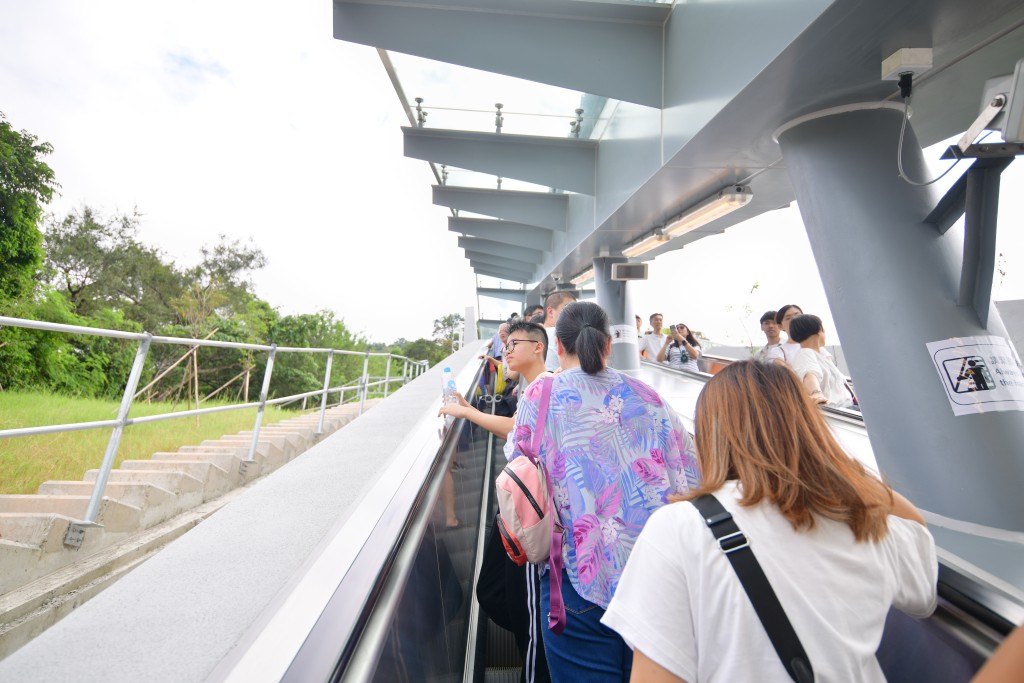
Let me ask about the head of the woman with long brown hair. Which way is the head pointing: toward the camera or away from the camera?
away from the camera

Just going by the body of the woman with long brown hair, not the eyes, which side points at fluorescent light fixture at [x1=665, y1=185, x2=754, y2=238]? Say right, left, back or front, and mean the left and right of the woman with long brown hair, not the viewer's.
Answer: front

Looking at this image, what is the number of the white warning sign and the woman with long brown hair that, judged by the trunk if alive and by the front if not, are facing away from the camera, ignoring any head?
1

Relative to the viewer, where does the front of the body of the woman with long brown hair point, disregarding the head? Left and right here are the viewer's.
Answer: facing away from the viewer

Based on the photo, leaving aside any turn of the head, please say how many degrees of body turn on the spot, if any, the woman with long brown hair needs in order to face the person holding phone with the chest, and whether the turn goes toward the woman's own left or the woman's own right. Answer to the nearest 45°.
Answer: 0° — they already face them

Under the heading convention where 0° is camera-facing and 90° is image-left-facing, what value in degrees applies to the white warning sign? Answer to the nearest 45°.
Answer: approximately 0°

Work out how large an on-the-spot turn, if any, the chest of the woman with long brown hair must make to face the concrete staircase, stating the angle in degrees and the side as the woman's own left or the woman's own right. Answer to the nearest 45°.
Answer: approximately 90° to the woman's own left

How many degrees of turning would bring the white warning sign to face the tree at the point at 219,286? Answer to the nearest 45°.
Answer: approximately 90° to its right

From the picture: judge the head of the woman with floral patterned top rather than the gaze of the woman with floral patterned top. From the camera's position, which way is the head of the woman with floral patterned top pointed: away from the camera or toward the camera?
away from the camera

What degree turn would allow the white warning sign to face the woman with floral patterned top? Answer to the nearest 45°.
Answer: approximately 45° to its right

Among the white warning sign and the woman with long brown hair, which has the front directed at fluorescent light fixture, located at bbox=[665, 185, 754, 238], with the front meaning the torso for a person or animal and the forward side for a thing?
the woman with long brown hair
